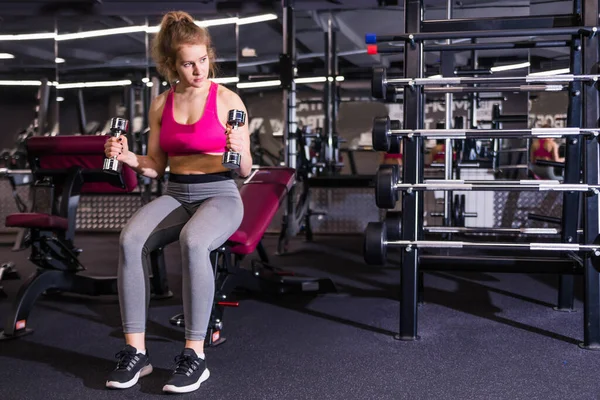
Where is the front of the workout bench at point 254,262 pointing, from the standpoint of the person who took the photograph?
facing the viewer and to the left of the viewer

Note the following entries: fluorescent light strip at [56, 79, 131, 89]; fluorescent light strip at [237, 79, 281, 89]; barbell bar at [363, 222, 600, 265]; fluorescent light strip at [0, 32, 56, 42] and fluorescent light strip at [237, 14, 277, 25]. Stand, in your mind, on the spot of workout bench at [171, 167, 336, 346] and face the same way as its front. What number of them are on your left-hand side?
1

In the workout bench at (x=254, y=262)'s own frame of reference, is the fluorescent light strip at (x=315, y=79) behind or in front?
behind

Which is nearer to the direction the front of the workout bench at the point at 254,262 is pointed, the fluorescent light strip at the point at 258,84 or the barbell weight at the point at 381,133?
the barbell weight

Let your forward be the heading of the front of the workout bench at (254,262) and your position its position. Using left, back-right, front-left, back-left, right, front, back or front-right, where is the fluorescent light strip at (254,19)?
back-right

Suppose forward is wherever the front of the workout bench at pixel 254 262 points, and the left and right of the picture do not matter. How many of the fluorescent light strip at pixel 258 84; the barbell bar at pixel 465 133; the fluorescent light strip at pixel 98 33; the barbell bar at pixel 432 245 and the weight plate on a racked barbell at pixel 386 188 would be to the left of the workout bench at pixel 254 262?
3

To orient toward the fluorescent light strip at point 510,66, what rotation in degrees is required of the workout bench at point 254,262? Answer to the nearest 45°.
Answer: approximately 180°

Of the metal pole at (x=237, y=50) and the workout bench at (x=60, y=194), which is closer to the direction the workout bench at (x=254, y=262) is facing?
the workout bench

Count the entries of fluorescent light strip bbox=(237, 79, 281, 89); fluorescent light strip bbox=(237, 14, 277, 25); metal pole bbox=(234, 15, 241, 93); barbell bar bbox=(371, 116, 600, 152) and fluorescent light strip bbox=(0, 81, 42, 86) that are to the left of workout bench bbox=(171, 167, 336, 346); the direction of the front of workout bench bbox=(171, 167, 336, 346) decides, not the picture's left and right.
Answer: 1

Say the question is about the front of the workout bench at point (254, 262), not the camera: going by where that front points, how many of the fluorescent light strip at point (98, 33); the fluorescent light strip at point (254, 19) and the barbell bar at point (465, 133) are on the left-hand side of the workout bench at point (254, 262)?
1

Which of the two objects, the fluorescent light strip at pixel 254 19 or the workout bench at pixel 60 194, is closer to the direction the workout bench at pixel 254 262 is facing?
the workout bench

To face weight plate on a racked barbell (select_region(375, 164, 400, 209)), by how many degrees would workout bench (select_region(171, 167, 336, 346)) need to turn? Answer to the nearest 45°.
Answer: approximately 90° to its left

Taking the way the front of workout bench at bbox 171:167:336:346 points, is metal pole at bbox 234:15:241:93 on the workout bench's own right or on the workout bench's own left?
on the workout bench's own right

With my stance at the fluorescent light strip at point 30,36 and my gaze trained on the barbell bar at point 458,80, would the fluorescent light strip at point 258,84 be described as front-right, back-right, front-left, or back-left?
front-left

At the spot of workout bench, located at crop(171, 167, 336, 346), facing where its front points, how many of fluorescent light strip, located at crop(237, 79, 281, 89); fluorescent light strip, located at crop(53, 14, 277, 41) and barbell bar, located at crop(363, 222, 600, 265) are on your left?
1

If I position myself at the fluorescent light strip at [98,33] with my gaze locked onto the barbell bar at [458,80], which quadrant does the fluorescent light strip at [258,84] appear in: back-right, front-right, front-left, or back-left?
front-left
